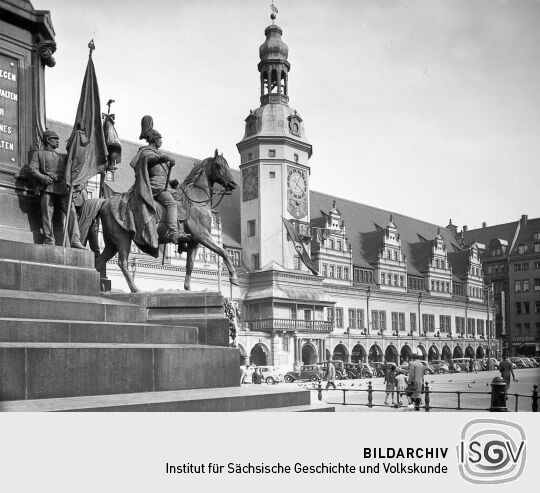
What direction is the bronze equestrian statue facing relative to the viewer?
to the viewer's right

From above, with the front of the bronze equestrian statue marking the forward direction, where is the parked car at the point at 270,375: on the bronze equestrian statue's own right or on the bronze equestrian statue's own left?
on the bronze equestrian statue's own left

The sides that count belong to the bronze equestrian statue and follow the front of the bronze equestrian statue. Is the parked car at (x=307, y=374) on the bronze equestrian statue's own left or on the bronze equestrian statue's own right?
on the bronze equestrian statue's own left

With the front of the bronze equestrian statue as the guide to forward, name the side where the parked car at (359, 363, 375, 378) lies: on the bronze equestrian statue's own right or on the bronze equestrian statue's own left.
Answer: on the bronze equestrian statue's own left

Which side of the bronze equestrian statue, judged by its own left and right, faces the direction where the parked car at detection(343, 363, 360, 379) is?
left
